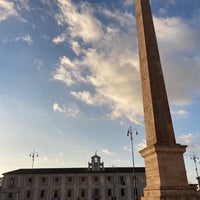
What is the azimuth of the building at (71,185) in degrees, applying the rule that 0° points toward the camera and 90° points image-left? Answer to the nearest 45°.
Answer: approximately 0°

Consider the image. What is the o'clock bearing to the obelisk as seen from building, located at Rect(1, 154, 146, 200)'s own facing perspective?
The obelisk is roughly at 12 o'clock from the building.
